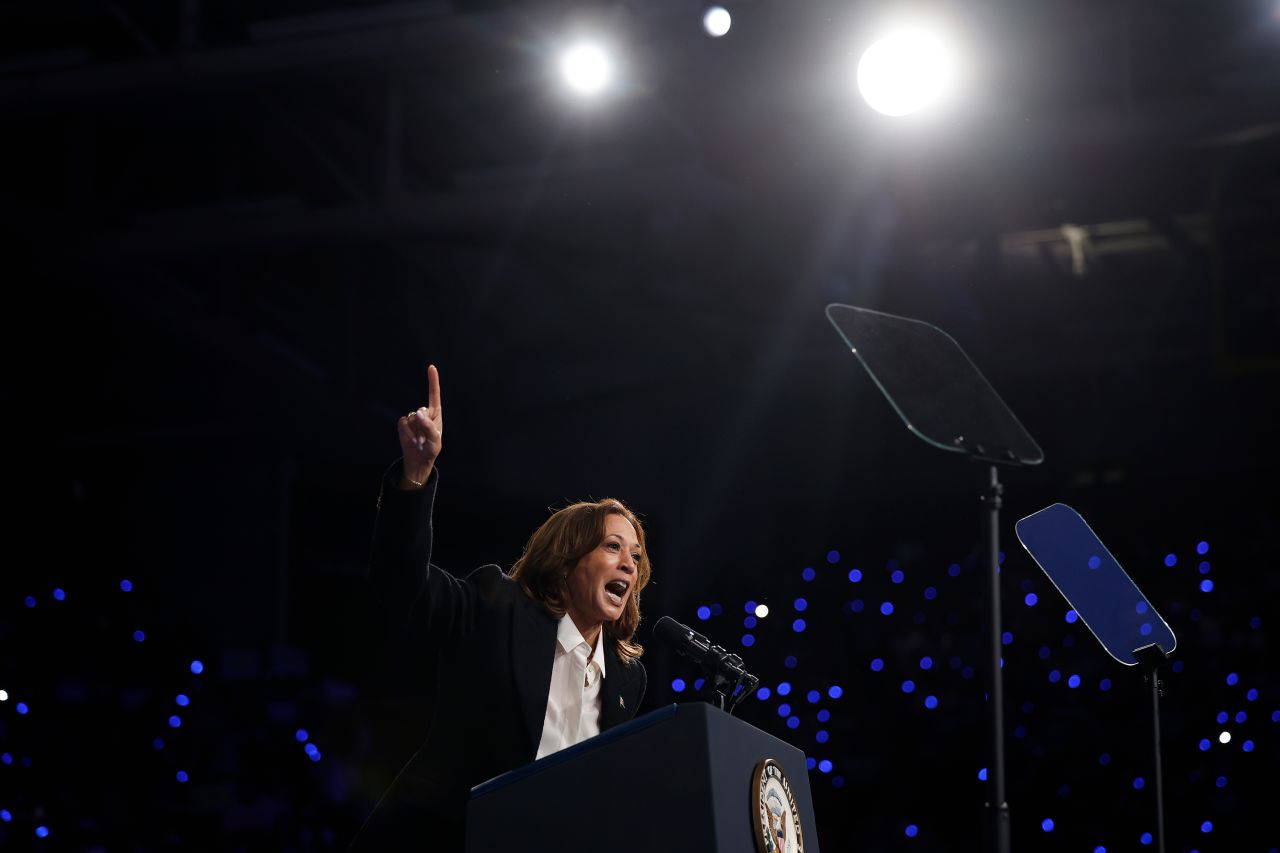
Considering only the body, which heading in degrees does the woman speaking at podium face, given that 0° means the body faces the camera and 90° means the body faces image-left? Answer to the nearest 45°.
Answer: approximately 315°

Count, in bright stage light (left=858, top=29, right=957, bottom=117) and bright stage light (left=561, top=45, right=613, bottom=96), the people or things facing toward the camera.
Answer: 2

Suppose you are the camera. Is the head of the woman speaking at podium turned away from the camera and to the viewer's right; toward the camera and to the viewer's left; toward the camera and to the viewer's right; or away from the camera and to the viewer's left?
toward the camera and to the viewer's right

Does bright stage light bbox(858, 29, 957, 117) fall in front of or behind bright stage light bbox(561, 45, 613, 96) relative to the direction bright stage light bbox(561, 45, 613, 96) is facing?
in front

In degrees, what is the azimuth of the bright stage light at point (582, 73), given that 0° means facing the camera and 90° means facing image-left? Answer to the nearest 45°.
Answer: approximately 0°
